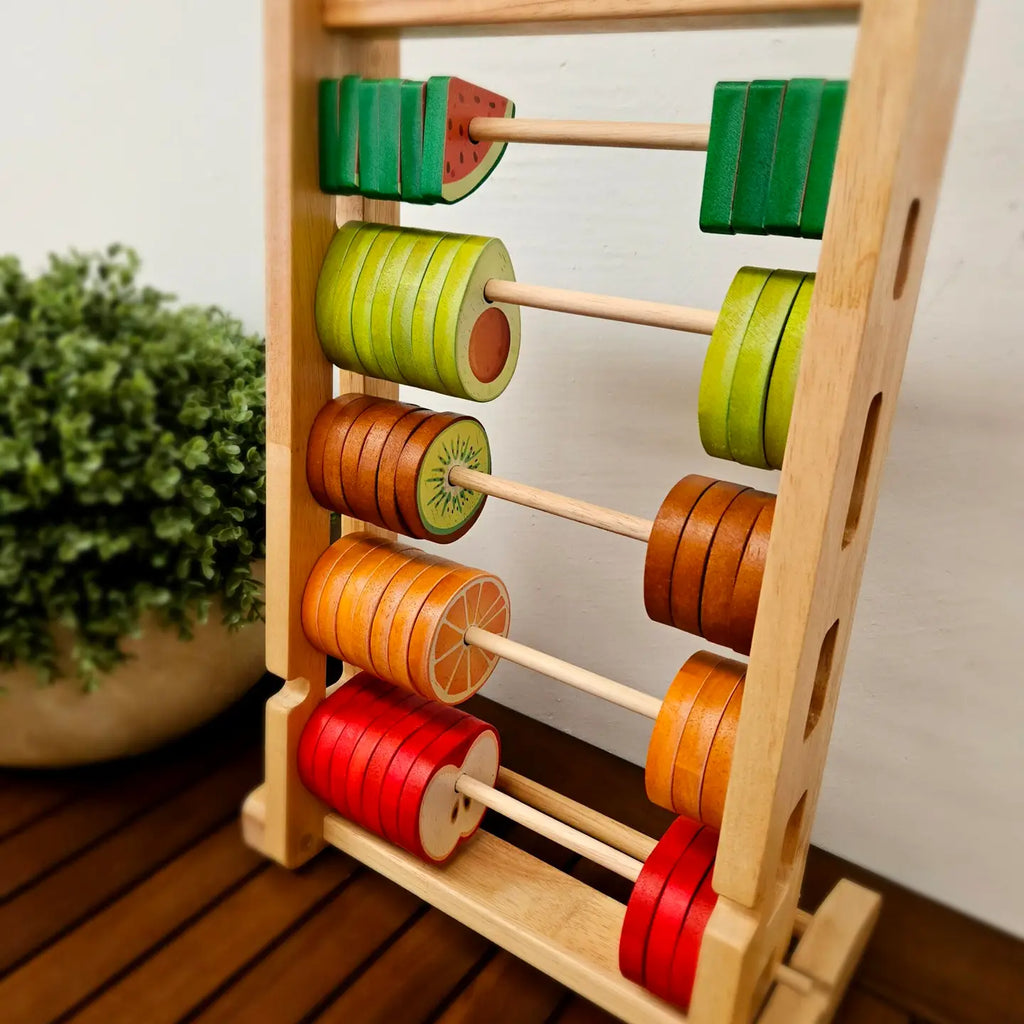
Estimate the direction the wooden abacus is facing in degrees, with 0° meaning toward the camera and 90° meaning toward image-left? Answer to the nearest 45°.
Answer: approximately 45°

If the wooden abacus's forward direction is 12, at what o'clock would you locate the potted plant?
The potted plant is roughly at 2 o'clock from the wooden abacus.
